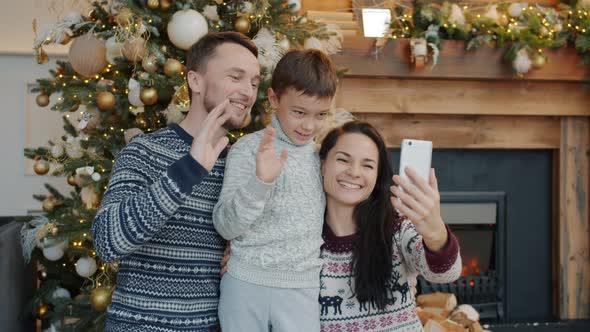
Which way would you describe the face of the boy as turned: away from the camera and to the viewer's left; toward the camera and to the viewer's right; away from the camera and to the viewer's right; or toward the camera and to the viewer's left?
toward the camera and to the viewer's right

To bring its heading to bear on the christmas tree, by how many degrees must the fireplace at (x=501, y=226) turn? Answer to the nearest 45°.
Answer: approximately 45° to its right

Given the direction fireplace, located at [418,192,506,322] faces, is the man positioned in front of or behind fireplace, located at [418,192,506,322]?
in front

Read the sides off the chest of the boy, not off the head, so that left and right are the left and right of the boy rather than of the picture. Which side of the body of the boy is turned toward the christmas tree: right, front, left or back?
back

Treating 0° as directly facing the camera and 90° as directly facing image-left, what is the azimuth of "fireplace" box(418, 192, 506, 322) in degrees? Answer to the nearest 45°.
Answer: approximately 0°
